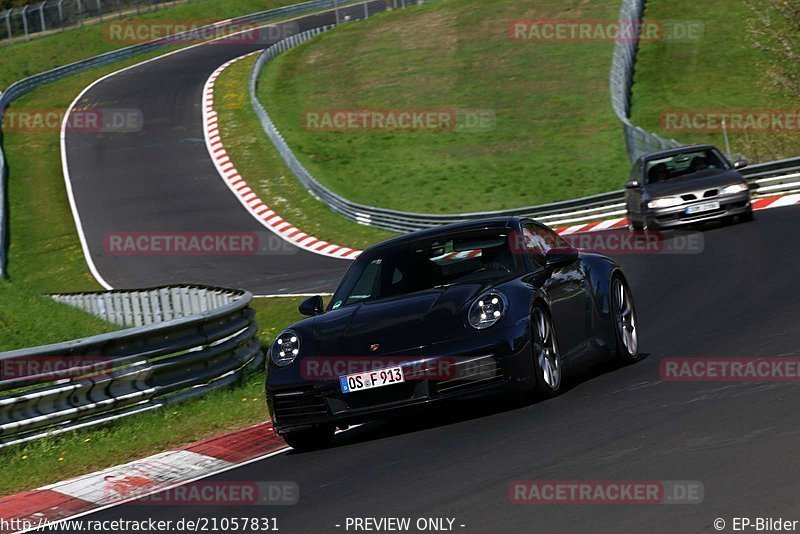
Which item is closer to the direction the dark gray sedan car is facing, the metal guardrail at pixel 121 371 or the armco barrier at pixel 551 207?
the metal guardrail

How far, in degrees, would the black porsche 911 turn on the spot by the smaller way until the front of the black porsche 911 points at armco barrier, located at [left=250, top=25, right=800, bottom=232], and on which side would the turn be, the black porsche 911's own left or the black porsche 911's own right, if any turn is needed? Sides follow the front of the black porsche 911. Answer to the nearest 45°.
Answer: approximately 135° to the black porsche 911's own right

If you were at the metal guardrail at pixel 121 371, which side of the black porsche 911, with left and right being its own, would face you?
right

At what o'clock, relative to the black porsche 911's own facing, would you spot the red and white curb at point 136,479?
The red and white curb is roughly at 1 o'clock from the black porsche 911.

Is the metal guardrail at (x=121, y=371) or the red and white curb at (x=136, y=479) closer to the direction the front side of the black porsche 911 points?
the red and white curb

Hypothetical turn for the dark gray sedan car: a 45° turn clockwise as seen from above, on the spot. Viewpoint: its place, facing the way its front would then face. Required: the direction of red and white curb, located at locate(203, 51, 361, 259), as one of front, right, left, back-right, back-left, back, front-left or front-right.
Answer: right

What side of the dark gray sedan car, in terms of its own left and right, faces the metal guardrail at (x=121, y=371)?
front

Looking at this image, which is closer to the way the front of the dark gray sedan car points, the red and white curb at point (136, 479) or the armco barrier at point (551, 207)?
the red and white curb

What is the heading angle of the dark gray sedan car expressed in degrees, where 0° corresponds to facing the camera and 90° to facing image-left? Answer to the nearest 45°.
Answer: approximately 0°

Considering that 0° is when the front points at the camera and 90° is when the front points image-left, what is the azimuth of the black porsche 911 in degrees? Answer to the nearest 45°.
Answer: approximately 45°

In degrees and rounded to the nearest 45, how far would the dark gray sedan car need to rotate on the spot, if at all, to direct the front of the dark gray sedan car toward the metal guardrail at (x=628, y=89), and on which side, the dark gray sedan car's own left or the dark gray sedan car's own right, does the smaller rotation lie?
approximately 180°
